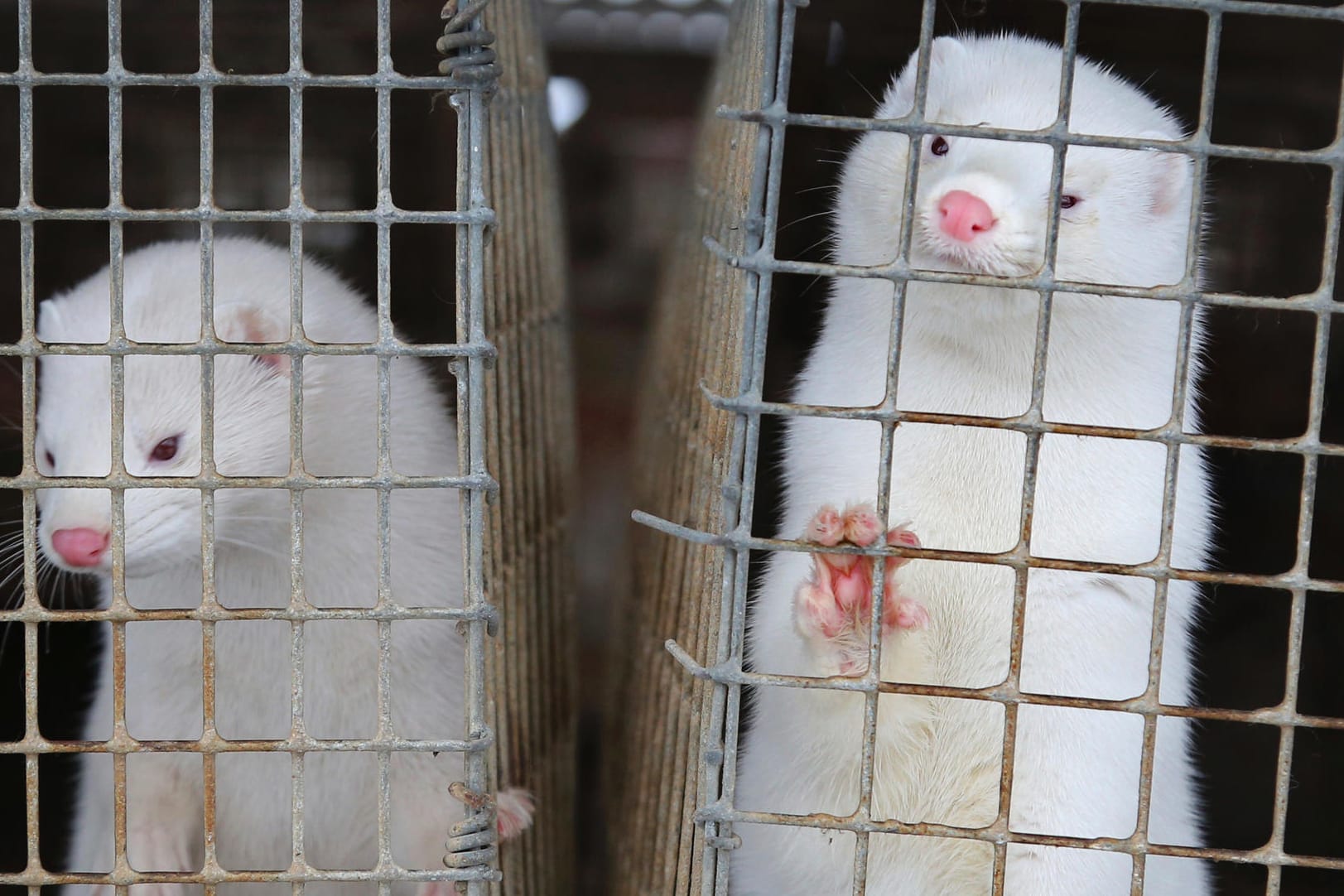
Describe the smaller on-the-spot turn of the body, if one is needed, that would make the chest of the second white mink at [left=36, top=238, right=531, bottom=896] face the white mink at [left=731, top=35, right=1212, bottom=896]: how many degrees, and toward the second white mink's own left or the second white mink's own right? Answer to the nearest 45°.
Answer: approximately 90° to the second white mink's own left

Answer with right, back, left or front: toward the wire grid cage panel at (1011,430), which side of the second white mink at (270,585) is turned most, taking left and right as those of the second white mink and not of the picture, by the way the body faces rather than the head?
left

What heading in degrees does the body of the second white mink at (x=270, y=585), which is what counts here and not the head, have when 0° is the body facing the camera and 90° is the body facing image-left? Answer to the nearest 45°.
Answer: approximately 45°

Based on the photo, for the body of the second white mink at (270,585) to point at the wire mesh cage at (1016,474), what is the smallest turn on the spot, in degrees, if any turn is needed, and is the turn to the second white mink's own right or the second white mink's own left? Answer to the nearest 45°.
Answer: approximately 90° to the second white mink's own left
